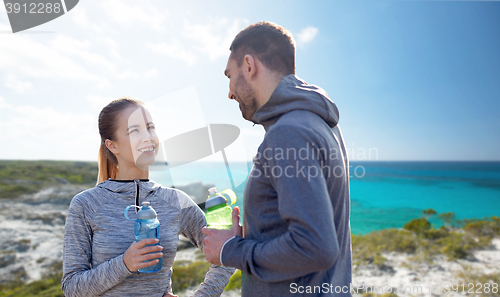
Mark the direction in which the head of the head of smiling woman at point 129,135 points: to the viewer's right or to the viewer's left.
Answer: to the viewer's right
